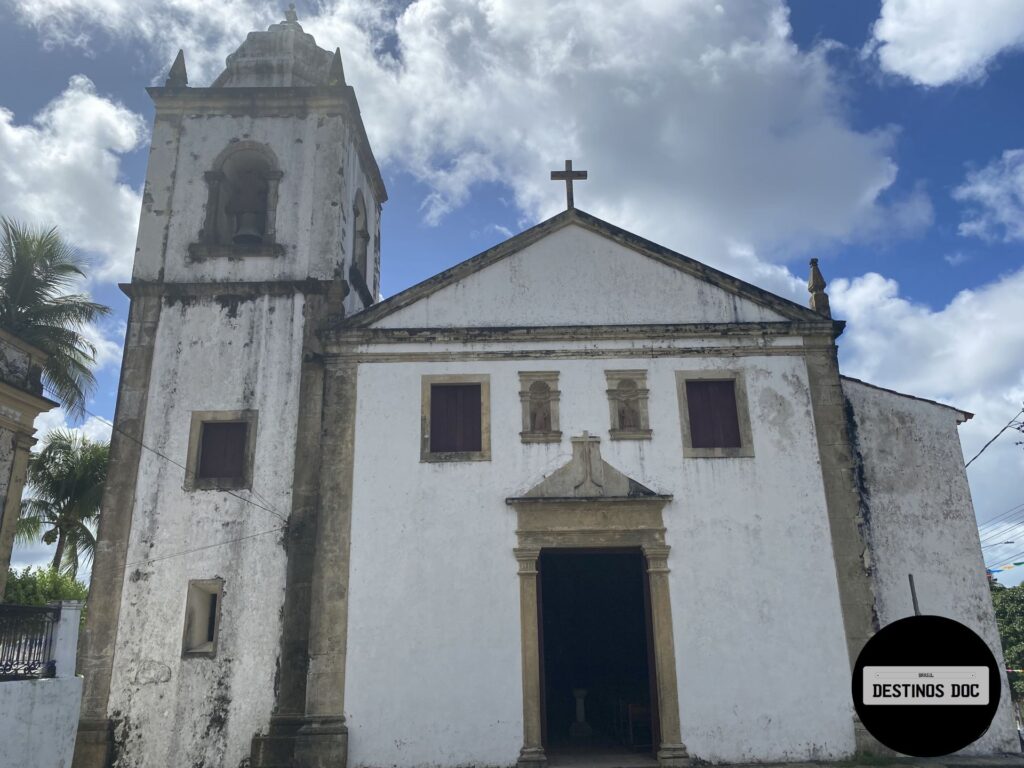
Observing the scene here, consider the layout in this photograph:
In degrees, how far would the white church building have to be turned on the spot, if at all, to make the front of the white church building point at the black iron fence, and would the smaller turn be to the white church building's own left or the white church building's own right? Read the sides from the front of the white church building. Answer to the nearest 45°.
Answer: approximately 90° to the white church building's own right

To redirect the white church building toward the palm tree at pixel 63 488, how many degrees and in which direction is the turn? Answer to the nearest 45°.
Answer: approximately 135° to its right

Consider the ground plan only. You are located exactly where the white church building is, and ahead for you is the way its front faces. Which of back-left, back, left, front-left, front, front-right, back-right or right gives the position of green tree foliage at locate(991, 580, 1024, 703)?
back-left

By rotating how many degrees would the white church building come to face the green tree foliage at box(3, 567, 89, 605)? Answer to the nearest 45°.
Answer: approximately 135° to its right

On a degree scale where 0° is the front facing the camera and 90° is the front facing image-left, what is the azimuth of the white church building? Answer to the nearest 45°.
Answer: approximately 0°

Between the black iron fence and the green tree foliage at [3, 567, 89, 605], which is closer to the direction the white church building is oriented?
the black iron fence

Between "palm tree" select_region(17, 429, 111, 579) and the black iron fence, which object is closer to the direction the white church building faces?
the black iron fence
